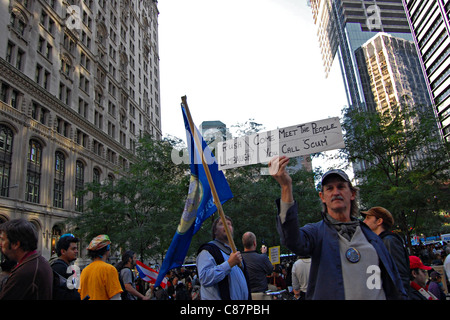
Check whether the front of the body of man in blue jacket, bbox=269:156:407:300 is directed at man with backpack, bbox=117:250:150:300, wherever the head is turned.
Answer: no

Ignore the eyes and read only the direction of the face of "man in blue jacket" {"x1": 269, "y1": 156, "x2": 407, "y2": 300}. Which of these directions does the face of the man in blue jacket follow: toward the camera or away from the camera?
toward the camera

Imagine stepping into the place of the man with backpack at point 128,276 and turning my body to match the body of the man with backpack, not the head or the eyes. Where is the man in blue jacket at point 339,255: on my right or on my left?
on my right

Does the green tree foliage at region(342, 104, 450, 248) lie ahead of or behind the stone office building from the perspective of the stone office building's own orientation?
ahead

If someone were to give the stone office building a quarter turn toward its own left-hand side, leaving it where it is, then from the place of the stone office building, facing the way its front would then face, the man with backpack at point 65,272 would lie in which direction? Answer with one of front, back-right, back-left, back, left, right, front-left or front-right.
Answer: back-right

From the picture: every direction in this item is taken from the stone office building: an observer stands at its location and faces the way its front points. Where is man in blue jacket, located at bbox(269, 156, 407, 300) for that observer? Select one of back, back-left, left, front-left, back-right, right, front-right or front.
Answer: front-right

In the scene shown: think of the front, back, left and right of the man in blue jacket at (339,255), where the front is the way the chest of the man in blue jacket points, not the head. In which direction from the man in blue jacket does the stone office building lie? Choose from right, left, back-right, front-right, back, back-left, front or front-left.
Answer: back-right

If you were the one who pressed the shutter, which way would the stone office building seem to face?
facing the viewer and to the right of the viewer

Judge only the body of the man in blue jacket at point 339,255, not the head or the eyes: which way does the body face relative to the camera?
toward the camera

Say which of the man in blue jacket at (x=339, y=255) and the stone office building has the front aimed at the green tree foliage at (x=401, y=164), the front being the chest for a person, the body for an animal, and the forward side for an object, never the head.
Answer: the stone office building
